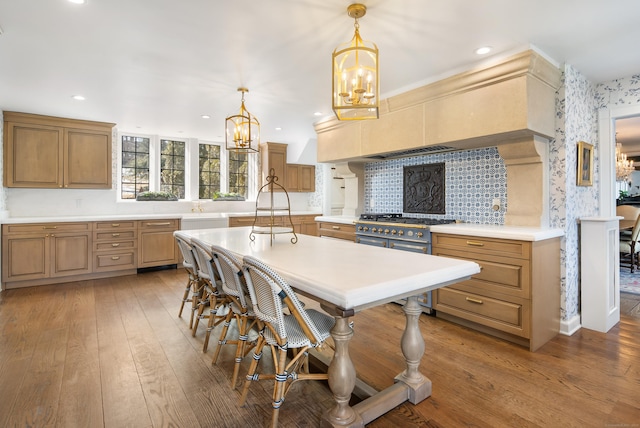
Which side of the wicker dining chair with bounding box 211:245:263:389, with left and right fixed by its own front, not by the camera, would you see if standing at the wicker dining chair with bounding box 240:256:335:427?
right

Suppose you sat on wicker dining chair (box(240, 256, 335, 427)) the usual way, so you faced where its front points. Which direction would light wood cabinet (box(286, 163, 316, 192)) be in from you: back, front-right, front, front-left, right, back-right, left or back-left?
front-left

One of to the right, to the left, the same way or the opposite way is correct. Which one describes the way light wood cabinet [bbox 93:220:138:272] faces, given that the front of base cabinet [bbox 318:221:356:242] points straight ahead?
to the left

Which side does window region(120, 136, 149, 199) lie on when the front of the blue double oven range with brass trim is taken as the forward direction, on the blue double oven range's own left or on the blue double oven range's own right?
on the blue double oven range's own right

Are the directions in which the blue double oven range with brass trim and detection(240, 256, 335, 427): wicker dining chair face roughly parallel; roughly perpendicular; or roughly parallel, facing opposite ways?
roughly parallel, facing opposite ways

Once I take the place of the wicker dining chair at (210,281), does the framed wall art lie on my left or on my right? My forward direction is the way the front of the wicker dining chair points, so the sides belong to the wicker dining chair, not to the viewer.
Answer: on my right

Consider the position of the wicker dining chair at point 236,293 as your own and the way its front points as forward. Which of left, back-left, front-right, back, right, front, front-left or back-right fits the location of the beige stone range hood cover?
front-right

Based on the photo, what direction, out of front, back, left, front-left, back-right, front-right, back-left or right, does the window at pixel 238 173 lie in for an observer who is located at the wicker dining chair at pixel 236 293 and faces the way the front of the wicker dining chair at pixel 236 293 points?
front-left

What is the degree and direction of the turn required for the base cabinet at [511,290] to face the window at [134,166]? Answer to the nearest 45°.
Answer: approximately 45° to its right

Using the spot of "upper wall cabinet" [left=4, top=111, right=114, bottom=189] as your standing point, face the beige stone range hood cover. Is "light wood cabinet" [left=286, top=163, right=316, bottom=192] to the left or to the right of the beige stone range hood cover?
left

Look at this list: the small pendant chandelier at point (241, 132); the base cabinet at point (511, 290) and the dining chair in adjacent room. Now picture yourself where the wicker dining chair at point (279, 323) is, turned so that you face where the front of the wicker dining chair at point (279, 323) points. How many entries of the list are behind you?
0

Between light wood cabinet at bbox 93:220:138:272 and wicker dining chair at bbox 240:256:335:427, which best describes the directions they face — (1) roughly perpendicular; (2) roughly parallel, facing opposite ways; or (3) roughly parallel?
roughly perpendicular

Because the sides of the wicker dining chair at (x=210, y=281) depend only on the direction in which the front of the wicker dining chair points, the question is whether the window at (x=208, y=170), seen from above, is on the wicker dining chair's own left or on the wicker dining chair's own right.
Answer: on the wicker dining chair's own left

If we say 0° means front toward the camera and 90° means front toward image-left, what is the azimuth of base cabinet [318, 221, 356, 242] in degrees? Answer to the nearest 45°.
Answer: approximately 45°

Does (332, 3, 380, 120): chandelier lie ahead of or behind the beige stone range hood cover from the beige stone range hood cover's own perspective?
ahead

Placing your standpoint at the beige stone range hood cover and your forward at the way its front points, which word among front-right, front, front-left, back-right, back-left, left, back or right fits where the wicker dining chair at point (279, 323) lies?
front

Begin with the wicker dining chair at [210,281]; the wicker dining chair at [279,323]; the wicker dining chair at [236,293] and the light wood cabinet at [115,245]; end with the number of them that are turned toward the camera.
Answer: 1

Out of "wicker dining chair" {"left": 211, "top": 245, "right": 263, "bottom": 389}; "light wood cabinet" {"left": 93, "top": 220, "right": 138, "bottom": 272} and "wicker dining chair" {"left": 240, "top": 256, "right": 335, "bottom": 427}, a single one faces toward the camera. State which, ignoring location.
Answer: the light wood cabinet

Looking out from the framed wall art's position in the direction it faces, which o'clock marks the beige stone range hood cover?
The beige stone range hood cover is roughly at 3 o'clock from the framed wall art.

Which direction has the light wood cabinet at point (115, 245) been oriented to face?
toward the camera

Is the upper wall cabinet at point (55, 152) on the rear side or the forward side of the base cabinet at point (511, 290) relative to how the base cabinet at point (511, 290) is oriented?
on the forward side

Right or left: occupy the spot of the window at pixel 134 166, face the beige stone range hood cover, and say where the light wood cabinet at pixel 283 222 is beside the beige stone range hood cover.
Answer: left

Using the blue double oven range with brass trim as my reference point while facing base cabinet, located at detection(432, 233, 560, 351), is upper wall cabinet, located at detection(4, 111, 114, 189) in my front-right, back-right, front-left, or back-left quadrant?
back-right

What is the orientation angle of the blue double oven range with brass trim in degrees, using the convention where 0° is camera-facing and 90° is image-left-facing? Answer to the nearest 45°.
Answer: approximately 45°
